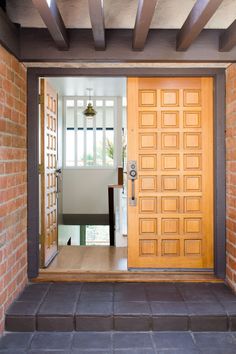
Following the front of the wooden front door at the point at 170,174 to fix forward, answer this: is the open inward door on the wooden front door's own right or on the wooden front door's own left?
on the wooden front door's own right

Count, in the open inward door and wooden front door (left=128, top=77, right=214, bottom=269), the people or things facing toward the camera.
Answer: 1

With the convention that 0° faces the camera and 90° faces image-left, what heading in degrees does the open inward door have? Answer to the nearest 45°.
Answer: approximately 270°

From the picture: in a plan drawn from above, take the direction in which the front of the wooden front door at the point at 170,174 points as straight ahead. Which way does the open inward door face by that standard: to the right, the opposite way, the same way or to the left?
to the left

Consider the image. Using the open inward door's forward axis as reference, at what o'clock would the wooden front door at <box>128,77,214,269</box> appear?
The wooden front door is roughly at 1 o'clock from the open inward door.

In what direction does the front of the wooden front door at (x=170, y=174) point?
toward the camera

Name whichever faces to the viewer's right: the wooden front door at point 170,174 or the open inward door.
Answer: the open inward door
